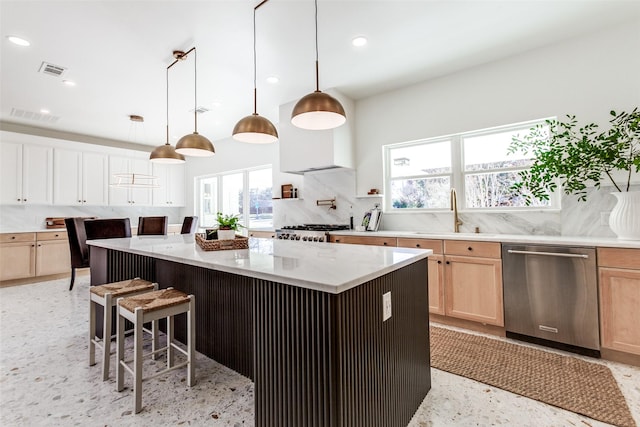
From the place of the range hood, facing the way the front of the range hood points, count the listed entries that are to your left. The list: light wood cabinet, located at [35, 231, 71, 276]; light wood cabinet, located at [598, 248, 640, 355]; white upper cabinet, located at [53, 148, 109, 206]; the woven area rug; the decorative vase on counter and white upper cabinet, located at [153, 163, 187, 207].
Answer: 3

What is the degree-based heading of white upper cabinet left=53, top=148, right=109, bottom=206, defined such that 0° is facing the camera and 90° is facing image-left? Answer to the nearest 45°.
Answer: approximately 0°

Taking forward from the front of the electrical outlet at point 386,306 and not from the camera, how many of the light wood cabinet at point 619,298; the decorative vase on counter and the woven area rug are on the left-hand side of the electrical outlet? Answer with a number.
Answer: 3

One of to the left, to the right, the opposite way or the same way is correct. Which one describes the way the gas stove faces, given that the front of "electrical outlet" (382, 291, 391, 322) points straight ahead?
to the right

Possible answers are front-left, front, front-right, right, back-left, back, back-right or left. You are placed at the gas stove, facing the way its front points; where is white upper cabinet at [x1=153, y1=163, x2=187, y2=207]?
right

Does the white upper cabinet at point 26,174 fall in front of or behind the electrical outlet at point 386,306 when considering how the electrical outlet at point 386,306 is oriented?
behind

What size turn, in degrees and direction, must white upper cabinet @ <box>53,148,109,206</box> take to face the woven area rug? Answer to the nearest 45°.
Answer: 0° — it already faces it

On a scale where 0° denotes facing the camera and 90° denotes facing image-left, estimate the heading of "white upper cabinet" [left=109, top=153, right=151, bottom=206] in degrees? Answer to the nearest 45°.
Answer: approximately 0°

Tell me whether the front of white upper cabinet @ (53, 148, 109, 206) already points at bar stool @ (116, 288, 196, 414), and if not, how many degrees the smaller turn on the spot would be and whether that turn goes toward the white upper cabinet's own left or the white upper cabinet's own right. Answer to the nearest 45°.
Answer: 0° — it already faces it

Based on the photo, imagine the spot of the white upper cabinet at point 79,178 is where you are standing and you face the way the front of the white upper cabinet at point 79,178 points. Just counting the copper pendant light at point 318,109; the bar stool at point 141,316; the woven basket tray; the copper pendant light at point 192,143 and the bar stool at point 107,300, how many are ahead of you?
5

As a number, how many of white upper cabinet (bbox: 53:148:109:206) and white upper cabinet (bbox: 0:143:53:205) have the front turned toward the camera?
2

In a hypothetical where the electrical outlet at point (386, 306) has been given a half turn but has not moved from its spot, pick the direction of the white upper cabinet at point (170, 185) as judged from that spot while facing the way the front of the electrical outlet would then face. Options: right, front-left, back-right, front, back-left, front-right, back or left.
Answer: front

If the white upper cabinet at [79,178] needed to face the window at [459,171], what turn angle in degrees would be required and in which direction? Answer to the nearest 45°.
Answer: approximately 45° to its left

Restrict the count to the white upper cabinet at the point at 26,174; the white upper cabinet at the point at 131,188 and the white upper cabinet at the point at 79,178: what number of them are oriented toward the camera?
3

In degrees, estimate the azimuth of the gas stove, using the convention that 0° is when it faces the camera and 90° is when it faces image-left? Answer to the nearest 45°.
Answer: approximately 45°

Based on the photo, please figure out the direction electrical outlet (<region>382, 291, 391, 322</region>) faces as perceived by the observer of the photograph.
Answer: facing the viewer and to the right of the viewer

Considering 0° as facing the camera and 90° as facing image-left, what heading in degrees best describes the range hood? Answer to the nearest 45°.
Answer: approximately 45°
